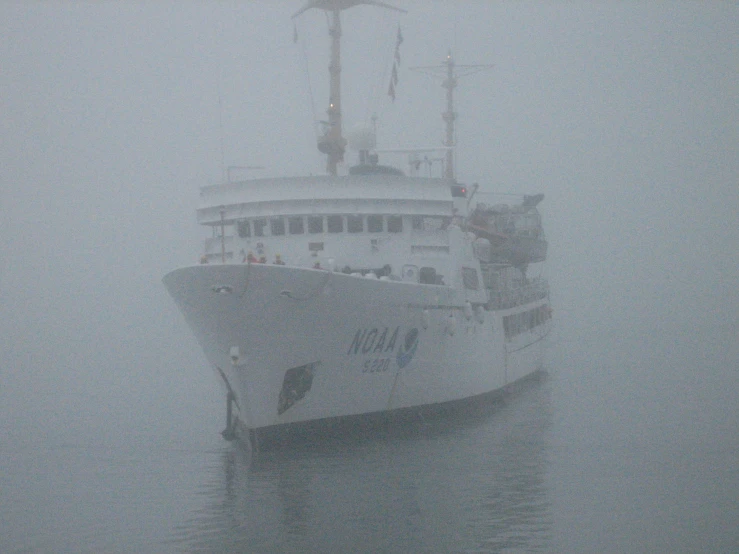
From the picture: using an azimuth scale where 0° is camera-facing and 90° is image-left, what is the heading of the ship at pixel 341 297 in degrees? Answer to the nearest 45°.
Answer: approximately 45°
